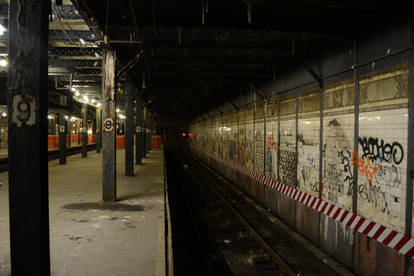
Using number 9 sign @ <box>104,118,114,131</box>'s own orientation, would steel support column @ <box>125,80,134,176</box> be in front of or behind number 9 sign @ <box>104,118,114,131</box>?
behind

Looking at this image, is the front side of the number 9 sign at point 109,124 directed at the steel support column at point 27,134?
yes

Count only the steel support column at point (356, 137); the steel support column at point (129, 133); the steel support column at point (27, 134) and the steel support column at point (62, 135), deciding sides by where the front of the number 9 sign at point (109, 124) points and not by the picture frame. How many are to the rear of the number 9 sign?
2

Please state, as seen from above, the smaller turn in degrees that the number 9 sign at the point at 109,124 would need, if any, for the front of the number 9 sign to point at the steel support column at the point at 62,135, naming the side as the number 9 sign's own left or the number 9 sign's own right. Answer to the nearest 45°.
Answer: approximately 180°

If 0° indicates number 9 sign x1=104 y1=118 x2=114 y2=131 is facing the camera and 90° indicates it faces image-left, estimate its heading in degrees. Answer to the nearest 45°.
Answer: approximately 0°

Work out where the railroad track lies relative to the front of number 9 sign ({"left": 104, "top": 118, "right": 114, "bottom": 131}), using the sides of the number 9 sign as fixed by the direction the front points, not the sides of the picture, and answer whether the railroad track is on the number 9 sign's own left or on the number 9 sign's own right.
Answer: on the number 9 sign's own left

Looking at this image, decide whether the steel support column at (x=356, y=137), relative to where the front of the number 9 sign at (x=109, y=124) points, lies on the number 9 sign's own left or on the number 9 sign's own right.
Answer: on the number 9 sign's own left
